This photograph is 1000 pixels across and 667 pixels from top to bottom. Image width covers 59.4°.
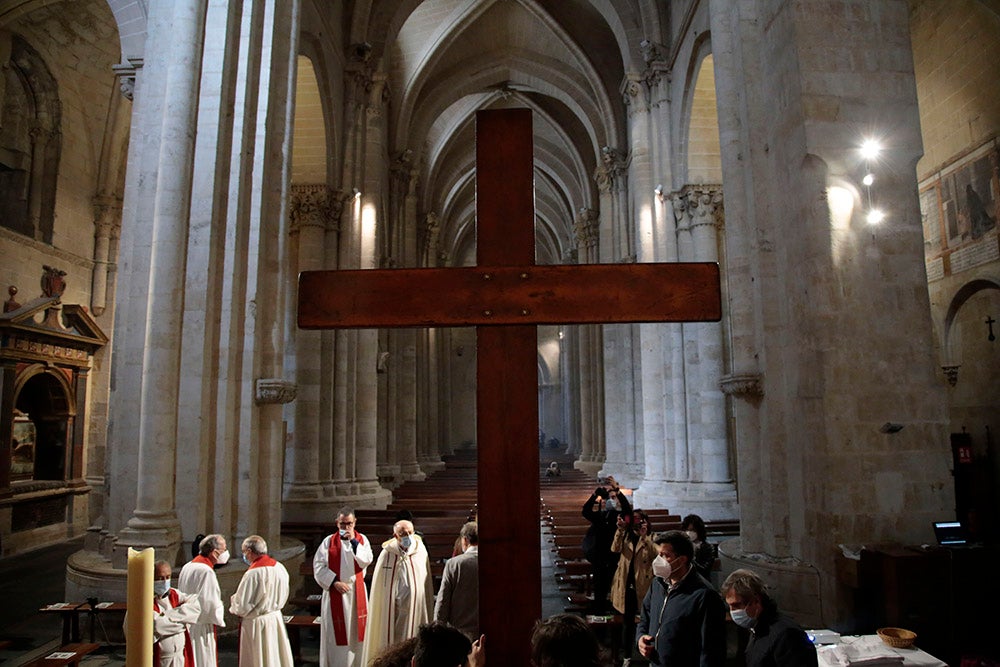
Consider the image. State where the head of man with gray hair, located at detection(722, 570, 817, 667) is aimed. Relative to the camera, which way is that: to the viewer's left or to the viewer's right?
to the viewer's left

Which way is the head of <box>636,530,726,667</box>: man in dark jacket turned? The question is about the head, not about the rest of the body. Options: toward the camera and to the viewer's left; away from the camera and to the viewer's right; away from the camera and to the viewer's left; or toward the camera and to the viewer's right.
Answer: toward the camera and to the viewer's left

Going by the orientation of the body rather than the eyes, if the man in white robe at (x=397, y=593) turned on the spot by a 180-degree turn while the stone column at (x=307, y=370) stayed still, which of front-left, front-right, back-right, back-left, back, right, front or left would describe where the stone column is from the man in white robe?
front

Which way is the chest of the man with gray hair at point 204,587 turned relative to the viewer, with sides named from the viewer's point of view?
facing to the right of the viewer

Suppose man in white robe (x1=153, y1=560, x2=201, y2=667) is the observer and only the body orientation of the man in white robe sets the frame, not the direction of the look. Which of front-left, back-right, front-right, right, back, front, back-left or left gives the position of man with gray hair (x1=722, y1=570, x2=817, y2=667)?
front-left

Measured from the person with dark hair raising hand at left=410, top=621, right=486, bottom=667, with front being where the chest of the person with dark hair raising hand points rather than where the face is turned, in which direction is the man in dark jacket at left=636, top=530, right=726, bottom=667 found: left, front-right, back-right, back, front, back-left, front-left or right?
front-right

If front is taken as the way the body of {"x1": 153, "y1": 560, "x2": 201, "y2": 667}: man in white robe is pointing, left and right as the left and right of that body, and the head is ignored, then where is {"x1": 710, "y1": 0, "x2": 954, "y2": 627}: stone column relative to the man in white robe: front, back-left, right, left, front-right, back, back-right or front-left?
left

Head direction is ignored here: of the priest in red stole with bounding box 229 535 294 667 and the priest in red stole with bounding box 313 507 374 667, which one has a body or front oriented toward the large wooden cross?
the priest in red stole with bounding box 313 507 374 667
